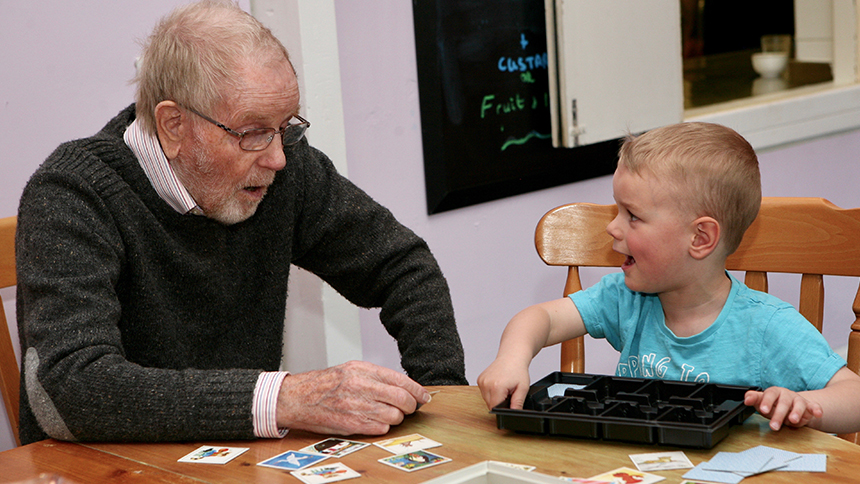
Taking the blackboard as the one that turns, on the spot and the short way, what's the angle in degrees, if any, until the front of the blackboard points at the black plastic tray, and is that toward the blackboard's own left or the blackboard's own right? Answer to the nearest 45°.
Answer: approximately 45° to the blackboard's own right

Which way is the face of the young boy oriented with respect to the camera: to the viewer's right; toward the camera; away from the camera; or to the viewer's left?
to the viewer's left

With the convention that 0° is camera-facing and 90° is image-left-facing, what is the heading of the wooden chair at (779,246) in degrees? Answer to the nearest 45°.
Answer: approximately 0°

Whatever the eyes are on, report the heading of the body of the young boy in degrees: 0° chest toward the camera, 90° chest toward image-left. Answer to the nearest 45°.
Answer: approximately 45°
